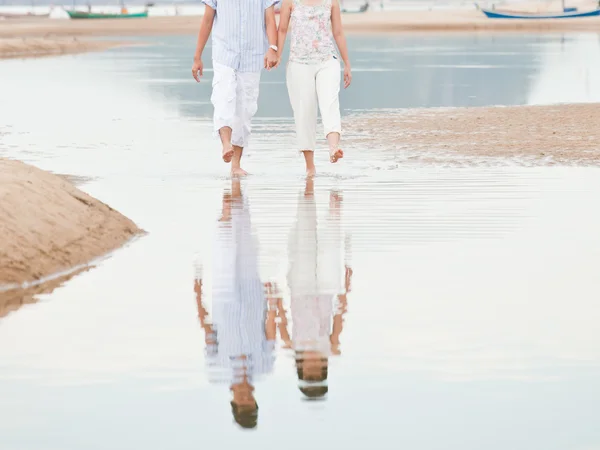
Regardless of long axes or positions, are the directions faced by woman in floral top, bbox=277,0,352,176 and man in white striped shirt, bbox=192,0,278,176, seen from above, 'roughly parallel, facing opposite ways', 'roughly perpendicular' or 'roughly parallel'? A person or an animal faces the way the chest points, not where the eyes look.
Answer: roughly parallel

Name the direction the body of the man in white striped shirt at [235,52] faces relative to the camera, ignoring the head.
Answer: toward the camera

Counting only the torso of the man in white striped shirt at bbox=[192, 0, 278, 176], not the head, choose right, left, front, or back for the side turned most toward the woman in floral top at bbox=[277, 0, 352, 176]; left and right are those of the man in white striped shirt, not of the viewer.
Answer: left

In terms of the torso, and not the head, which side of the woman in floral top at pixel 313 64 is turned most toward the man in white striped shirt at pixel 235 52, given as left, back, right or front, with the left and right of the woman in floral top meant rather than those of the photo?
right

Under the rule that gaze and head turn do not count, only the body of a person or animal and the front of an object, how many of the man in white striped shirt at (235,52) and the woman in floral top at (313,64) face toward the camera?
2

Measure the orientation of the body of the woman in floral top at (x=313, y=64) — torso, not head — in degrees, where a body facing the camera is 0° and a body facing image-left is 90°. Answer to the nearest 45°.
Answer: approximately 0°
